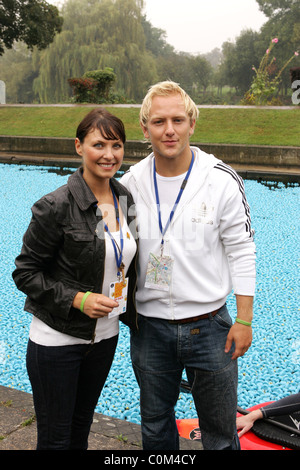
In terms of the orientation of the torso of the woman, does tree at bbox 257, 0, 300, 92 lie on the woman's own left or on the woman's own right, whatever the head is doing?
on the woman's own left

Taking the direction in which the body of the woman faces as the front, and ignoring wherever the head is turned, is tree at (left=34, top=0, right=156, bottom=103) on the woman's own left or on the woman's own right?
on the woman's own left

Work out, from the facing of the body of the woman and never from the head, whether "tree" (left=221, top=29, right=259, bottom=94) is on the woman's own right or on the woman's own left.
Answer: on the woman's own left

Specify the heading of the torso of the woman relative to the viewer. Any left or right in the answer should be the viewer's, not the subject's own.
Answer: facing the viewer and to the right of the viewer
